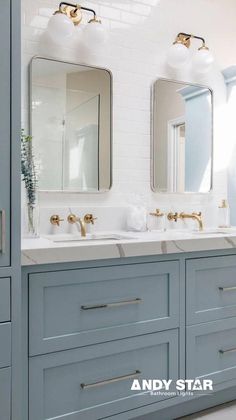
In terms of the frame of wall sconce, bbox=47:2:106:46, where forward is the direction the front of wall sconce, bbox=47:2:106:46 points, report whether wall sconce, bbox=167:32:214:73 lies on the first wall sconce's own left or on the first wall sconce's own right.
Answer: on the first wall sconce's own left

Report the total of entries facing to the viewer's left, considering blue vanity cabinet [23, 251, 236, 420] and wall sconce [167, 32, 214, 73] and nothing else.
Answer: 0

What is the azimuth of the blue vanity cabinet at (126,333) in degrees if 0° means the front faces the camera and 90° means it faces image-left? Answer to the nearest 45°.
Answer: approximately 315°

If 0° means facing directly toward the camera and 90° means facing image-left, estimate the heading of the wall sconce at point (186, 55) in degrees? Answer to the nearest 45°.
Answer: approximately 315°
